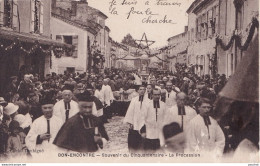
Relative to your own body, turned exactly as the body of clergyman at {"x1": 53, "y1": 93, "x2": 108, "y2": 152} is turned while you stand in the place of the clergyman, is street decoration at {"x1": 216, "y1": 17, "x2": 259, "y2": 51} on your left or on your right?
on your left

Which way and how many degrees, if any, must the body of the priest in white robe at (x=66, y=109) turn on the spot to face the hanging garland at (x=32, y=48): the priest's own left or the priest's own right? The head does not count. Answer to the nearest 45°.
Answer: approximately 180°

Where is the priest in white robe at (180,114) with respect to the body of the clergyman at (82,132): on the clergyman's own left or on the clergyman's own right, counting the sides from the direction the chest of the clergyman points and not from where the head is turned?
on the clergyman's own left

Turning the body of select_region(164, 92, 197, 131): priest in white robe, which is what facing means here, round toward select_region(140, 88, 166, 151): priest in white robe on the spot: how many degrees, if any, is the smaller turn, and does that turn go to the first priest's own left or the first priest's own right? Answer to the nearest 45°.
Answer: approximately 135° to the first priest's own right

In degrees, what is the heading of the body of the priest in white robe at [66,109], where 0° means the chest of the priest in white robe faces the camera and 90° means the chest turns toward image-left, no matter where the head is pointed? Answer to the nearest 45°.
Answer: approximately 0°

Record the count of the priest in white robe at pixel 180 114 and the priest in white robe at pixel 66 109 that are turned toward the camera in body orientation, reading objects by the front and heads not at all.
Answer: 2

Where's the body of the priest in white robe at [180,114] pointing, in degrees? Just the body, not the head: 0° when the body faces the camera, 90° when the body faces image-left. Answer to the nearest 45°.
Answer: approximately 0°
